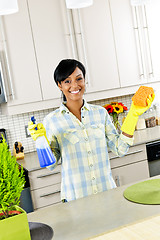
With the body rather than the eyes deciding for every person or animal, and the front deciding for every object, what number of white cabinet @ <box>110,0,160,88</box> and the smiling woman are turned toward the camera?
2

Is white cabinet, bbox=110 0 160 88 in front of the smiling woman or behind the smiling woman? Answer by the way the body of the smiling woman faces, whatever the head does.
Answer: behind

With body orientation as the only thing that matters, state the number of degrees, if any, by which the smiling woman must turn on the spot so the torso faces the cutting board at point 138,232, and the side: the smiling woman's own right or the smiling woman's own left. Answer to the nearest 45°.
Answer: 0° — they already face it

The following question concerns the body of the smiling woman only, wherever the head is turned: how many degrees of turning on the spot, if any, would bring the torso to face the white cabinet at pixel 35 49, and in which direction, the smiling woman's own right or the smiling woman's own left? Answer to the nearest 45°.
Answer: approximately 180°

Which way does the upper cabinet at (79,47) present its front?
toward the camera

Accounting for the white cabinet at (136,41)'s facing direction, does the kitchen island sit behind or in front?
in front

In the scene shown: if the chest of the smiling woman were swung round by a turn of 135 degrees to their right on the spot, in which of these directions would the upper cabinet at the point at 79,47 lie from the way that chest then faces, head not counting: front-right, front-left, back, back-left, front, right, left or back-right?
front-right

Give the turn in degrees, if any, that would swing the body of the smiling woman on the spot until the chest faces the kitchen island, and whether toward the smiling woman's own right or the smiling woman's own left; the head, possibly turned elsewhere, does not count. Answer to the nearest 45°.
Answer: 0° — they already face it

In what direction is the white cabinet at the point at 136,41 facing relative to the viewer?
toward the camera

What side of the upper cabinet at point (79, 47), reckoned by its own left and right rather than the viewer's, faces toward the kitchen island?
front

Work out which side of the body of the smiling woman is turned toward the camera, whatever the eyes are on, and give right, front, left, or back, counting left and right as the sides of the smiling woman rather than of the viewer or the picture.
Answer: front
